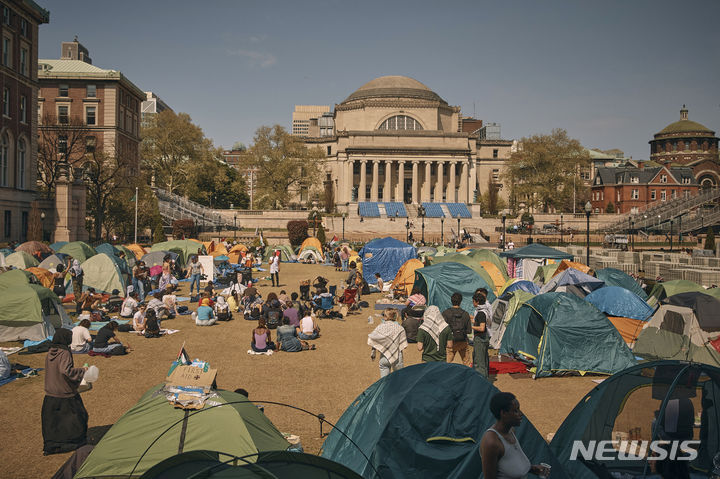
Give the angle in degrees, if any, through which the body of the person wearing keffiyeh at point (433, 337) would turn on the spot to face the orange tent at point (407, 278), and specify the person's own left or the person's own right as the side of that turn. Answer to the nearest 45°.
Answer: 0° — they already face it

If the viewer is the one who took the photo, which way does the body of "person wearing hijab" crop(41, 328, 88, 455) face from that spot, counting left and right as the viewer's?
facing away from the viewer and to the right of the viewer

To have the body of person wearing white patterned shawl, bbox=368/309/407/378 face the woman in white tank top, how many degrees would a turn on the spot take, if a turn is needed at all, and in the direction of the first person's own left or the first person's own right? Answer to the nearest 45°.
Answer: approximately 180°

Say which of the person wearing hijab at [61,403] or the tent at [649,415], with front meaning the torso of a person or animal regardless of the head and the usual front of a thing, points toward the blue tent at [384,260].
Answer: the person wearing hijab

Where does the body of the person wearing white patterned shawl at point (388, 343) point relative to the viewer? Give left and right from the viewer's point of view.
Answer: facing away from the viewer

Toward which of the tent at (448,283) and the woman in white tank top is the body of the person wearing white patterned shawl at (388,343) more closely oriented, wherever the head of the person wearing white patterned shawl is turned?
the tent

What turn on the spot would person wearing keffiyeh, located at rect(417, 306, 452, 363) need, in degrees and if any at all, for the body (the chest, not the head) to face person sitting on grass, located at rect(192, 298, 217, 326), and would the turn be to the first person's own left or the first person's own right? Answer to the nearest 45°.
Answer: approximately 45° to the first person's own left

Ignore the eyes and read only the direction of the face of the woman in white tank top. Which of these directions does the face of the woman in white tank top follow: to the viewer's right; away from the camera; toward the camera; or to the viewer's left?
to the viewer's right

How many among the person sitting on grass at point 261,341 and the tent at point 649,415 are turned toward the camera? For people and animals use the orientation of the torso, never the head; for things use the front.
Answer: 1

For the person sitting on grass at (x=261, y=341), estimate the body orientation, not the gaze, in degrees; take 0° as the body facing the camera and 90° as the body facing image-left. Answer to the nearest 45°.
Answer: approximately 180°

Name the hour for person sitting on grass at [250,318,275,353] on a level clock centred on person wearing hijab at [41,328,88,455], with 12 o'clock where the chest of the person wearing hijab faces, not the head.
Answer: The person sitting on grass is roughly at 12 o'clock from the person wearing hijab.

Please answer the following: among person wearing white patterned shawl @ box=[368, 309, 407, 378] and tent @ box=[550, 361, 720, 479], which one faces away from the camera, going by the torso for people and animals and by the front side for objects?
the person wearing white patterned shawl

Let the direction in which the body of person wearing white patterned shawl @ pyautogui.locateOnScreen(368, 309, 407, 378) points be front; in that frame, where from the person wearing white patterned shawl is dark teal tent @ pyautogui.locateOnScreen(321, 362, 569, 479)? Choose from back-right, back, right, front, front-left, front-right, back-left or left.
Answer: back
